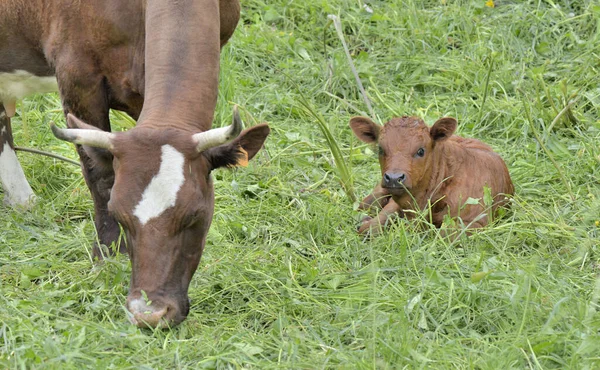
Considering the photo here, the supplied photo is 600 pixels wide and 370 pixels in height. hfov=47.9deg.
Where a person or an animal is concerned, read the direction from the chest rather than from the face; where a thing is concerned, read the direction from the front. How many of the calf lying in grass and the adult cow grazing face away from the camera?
0

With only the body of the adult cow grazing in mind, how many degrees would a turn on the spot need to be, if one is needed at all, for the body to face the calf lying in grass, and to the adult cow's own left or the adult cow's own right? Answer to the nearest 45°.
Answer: approximately 45° to the adult cow's own left

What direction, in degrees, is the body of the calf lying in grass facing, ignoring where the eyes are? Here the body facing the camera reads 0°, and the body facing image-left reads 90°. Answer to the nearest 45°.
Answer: approximately 45°

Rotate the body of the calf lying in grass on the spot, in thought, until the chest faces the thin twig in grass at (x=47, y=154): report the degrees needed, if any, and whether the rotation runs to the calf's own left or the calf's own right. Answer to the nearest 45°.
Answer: approximately 45° to the calf's own right

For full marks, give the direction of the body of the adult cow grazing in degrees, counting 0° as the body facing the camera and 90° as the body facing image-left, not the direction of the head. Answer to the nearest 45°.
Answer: approximately 315°

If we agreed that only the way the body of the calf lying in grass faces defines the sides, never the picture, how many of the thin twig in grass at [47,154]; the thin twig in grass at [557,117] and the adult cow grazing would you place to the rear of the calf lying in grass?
1

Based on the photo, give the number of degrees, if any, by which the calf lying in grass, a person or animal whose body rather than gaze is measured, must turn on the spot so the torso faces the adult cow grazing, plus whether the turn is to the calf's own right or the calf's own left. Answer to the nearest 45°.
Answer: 0° — it already faces it

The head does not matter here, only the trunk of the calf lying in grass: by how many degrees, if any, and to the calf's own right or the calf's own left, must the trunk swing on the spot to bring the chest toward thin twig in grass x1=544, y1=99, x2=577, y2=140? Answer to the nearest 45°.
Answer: approximately 180°
